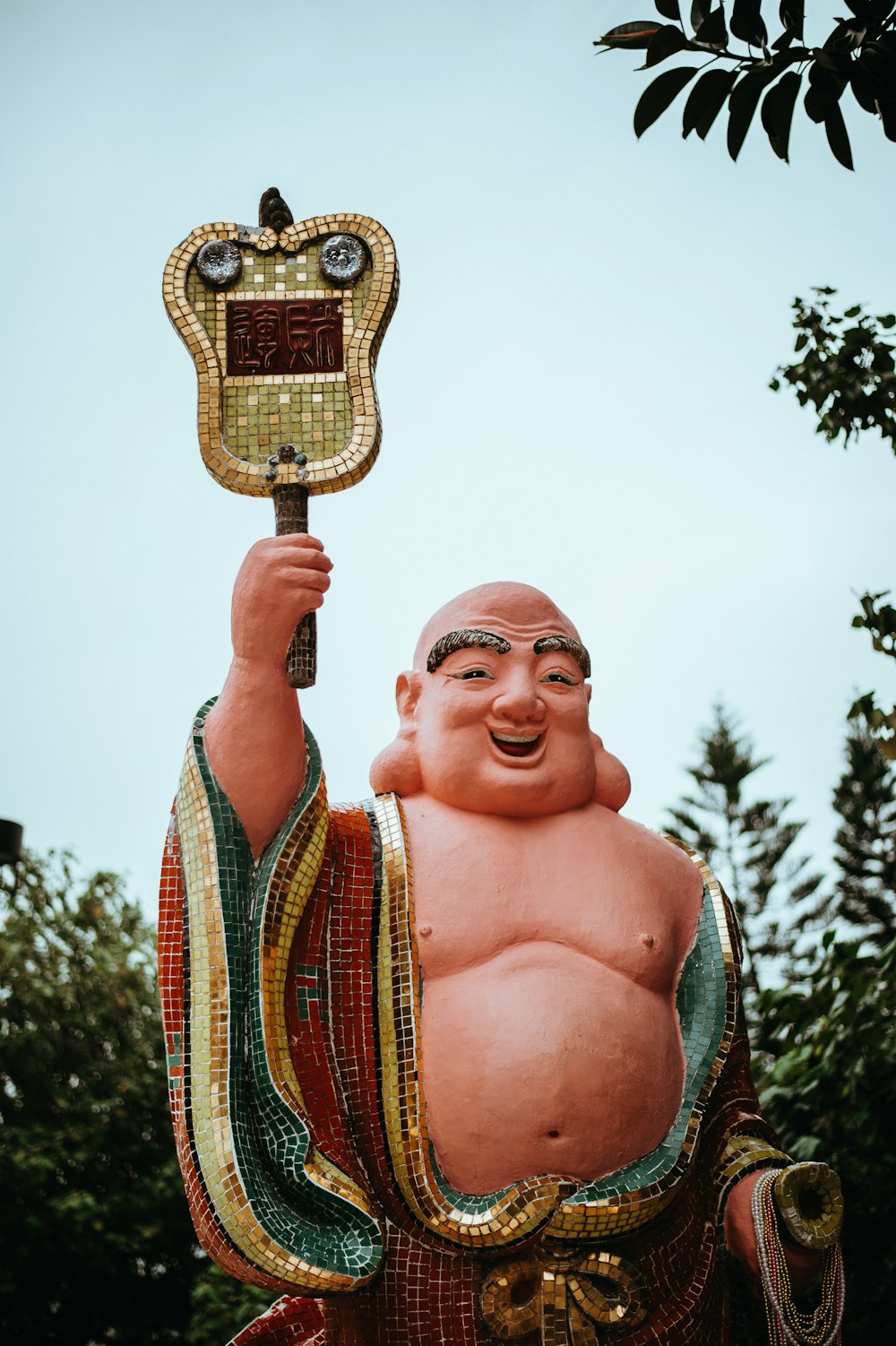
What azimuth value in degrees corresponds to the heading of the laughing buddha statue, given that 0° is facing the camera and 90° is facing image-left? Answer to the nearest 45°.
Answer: approximately 0°
